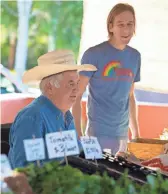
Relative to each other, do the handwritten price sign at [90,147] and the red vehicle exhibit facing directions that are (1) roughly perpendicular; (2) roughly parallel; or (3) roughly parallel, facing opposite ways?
roughly perpendicular

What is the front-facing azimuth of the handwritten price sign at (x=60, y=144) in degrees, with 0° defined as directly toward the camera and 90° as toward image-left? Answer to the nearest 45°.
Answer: approximately 0°

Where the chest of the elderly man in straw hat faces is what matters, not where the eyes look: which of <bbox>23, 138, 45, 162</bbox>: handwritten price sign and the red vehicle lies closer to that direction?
the handwritten price sign
